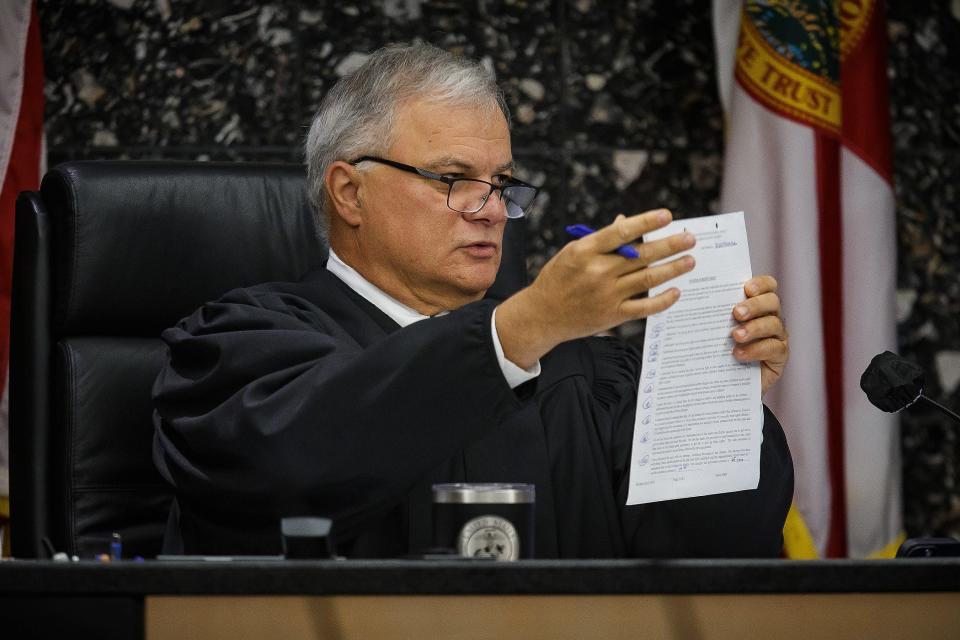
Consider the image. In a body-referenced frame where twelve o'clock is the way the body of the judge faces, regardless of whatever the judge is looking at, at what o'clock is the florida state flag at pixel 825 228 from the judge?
The florida state flag is roughly at 9 o'clock from the judge.

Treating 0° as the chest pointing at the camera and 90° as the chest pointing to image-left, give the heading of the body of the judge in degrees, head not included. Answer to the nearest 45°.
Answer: approximately 315°

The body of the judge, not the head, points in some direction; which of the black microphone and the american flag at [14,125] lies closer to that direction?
the black microphone

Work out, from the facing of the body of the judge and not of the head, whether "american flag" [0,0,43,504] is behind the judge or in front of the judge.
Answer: behind
